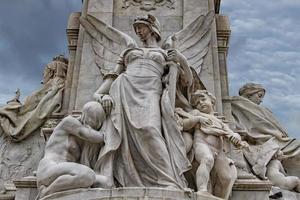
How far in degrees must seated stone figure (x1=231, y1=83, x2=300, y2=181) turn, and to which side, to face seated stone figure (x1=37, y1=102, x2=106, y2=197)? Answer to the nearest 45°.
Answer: approximately 135° to its right

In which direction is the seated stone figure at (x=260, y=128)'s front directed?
to the viewer's right

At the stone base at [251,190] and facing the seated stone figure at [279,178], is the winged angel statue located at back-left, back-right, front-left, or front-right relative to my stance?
back-left

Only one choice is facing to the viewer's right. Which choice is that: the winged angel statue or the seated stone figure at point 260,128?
the seated stone figure
